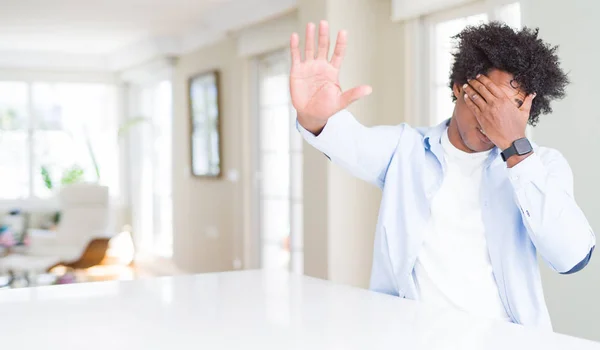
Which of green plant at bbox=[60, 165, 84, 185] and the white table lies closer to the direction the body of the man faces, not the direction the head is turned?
the white table

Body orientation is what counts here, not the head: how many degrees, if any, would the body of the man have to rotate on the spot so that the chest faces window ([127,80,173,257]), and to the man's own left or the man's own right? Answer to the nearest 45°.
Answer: approximately 135° to the man's own right

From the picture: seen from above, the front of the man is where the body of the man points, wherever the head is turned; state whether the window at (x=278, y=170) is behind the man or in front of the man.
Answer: behind

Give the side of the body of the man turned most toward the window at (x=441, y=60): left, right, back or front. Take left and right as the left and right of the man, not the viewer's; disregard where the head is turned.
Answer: back

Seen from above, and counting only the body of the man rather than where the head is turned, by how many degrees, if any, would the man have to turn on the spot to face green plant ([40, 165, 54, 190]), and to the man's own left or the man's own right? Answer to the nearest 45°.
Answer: approximately 135° to the man's own right

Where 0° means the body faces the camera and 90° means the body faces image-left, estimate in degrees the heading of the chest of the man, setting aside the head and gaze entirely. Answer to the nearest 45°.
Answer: approximately 0°

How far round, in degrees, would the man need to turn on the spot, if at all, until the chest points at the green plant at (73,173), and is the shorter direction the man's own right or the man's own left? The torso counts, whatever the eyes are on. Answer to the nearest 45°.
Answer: approximately 135° to the man's own right
